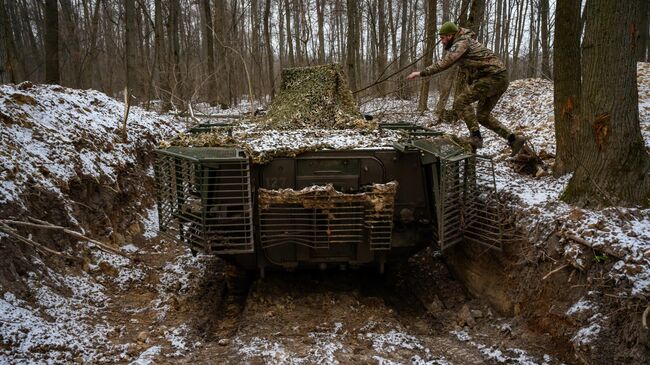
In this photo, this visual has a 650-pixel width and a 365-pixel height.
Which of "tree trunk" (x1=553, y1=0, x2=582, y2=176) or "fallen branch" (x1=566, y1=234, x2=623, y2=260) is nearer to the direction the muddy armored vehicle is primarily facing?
the tree trunk

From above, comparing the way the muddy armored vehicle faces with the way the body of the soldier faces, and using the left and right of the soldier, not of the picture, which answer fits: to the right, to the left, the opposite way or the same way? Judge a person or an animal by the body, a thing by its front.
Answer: to the right

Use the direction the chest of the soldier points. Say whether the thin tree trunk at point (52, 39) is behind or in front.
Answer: in front

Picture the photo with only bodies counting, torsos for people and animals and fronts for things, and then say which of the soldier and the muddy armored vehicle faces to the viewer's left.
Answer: the soldier

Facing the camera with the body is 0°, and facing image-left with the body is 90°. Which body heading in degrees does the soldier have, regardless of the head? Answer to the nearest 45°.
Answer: approximately 90°

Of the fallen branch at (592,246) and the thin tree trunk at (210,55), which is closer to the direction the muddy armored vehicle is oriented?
the thin tree trunk

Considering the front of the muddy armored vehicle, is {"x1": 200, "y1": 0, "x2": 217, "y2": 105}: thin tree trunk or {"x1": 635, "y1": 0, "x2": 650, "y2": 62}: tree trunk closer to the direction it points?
the thin tree trunk

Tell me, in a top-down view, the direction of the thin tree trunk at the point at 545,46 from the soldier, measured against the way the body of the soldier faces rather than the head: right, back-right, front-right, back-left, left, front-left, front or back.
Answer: right

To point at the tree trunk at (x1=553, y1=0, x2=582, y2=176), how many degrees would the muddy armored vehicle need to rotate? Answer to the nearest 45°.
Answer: approximately 45° to its right

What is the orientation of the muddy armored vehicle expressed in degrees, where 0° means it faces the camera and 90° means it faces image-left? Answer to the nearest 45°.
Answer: approximately 180°

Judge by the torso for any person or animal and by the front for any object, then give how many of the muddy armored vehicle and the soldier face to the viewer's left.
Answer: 1

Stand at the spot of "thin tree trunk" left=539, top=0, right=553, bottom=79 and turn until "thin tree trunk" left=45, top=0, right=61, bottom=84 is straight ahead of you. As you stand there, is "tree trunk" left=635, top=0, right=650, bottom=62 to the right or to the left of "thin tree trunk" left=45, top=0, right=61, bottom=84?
left

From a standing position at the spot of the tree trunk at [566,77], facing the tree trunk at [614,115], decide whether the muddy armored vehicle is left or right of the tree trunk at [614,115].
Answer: right

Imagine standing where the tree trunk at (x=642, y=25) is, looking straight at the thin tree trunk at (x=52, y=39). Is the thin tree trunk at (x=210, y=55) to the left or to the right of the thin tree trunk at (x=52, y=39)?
right

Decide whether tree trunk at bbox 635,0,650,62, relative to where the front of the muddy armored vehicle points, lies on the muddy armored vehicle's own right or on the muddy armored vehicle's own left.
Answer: on the muddy armored vehicle's own right

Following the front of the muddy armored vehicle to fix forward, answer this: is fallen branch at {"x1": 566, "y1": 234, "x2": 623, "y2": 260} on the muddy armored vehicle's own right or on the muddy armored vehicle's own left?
on the muddy armored vehicle's own right
